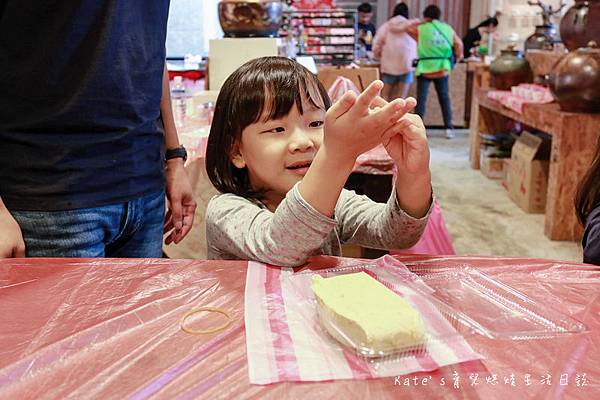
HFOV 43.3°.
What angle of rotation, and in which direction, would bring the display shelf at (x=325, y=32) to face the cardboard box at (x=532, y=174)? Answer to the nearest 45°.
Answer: approximately 45° to its left

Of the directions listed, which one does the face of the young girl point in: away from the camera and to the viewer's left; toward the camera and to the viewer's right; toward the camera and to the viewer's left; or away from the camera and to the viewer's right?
toward the camera and to the viewer's right

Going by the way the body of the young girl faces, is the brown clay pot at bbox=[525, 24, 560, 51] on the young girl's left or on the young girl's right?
on the young girl's left

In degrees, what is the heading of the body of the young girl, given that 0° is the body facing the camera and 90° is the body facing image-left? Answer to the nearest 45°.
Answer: approximately 315°

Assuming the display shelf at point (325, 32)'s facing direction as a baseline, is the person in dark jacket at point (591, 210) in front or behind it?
in front

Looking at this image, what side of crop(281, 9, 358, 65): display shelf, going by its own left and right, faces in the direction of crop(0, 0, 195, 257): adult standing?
front
